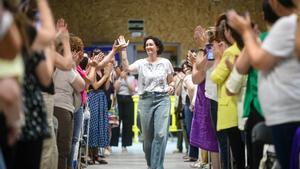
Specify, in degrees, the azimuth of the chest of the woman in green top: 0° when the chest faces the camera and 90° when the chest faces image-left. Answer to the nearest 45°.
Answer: approximately 90°

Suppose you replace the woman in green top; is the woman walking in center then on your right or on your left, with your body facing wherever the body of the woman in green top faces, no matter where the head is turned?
on your right
